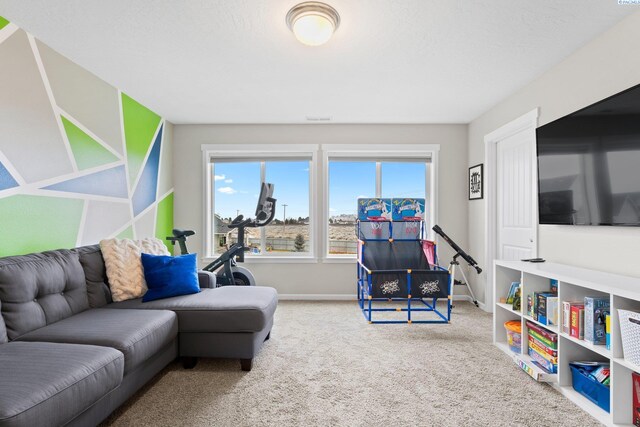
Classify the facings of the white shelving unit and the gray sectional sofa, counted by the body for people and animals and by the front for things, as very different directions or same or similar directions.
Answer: very different directions

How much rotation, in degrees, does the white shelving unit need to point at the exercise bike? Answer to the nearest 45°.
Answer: approximately 45° to its right

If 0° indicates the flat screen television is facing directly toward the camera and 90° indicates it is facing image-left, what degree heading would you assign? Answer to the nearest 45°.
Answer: approximately 45°

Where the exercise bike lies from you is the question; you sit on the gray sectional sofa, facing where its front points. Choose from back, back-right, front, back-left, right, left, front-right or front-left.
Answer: left

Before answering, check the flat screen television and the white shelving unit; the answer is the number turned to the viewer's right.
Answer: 0

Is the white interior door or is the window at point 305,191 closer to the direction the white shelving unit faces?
the window

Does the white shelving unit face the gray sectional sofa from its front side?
yes

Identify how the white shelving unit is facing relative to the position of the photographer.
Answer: facing the viewer and to the left of the viewer

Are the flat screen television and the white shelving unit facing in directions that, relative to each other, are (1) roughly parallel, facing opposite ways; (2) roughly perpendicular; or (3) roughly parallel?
roughly parallel

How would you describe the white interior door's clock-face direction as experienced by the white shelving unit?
The white interior door is roughly at 4 o'clock from the white shelving unit.

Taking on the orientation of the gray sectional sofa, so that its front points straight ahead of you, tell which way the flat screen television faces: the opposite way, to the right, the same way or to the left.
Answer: the opposite way

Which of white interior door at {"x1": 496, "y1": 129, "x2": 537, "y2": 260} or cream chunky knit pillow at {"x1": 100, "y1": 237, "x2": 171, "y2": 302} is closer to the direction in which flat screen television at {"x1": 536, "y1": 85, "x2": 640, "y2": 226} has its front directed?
the cream chunky knit pillow

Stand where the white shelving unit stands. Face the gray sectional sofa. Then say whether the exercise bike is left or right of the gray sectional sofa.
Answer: right
